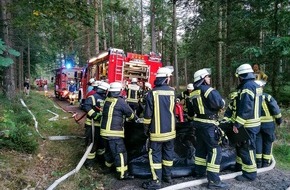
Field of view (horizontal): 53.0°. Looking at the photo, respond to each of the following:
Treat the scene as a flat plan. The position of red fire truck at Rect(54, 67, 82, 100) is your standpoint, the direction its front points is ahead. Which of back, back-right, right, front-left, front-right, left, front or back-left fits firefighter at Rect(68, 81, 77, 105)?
front-left

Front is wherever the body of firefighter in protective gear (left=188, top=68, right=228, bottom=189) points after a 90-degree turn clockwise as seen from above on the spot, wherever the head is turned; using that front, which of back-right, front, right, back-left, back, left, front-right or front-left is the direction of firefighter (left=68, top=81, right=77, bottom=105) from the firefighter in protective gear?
back

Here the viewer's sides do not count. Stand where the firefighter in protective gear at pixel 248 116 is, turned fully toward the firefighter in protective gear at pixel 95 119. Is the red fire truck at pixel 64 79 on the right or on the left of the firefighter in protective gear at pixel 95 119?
right

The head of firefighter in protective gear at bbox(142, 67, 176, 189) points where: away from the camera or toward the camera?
away from the camera

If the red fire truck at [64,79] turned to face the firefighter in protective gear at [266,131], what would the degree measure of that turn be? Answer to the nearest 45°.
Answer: approximately 45° to its left

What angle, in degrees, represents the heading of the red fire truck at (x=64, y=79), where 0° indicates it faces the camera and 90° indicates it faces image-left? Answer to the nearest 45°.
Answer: approximately 45°
